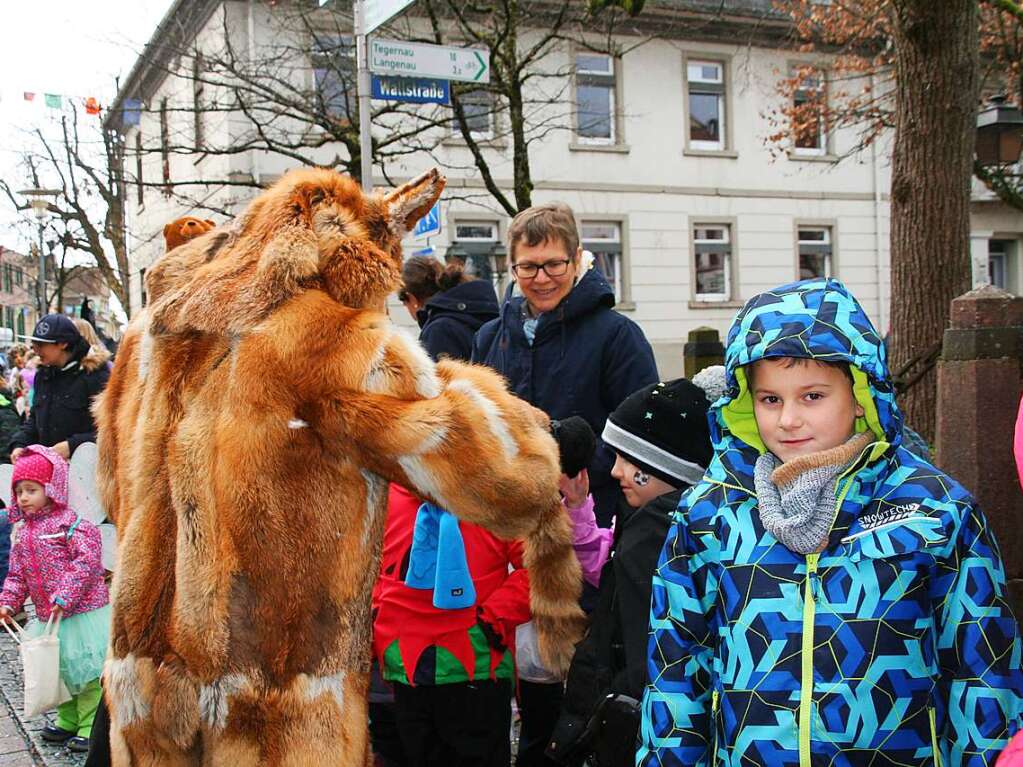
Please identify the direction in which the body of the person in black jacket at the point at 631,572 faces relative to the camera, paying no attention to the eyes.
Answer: to the viewer's left

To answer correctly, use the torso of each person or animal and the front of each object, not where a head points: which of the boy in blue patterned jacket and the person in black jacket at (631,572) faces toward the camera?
the boy in blue patterned jacket

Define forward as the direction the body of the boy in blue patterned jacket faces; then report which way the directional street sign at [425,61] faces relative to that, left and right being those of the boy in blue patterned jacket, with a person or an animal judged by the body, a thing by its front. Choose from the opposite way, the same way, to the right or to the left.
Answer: the same way

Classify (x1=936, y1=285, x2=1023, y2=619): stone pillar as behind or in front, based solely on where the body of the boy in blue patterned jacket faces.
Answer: behind

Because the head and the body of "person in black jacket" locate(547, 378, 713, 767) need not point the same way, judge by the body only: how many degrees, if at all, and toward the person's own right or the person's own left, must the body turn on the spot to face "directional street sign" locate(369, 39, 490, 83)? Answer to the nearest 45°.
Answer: approximately 90° to the person's own right

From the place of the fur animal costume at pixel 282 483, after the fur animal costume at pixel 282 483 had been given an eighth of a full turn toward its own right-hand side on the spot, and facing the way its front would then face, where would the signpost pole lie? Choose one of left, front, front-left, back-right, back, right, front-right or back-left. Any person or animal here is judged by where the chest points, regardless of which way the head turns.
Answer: left

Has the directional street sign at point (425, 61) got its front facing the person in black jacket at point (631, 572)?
yes

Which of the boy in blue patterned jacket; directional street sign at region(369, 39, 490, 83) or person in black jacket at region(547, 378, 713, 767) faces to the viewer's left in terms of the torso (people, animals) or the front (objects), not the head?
the person in black jacket

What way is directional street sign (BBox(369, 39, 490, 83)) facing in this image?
toward the camera

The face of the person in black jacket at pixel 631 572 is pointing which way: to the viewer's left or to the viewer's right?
to the viewer's left

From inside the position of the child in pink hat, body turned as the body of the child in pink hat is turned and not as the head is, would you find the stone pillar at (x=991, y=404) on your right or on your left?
on your left

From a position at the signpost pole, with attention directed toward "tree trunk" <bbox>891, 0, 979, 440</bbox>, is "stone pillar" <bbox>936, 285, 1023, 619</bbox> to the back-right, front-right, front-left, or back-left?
front-right

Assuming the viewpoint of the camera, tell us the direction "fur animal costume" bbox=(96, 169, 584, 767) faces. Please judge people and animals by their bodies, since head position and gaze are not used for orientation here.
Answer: facing away from the viewer and to the right of the viewer

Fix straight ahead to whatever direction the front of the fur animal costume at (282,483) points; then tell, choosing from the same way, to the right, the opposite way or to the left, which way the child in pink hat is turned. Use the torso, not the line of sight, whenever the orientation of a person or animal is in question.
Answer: the opposite way

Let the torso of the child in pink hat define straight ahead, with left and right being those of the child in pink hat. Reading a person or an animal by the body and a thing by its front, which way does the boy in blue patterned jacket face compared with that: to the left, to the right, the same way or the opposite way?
the same way

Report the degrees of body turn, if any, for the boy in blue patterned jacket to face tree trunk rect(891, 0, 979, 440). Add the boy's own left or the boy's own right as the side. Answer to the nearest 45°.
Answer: approximately 180°

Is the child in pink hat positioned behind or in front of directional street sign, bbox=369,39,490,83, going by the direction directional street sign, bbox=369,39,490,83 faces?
in front

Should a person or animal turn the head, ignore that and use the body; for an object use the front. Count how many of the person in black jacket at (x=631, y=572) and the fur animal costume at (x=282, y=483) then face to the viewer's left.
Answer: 1
